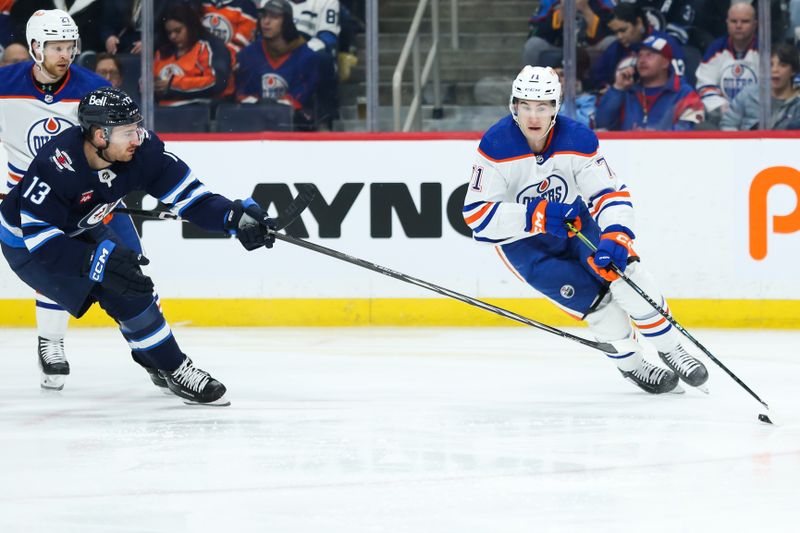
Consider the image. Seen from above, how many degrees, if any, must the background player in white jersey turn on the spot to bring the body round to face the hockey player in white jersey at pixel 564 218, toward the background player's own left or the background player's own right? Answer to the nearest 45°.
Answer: approximately 45° to the background player's own left

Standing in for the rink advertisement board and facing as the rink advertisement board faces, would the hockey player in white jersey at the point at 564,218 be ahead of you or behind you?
ahead

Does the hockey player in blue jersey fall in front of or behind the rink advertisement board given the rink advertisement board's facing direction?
in front

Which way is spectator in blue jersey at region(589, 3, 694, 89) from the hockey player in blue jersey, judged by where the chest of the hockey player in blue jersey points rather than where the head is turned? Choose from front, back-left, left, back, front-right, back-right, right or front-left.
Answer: left

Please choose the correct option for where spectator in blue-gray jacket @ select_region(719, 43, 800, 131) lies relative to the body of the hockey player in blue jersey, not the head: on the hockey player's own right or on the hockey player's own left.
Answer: on the hockey player's own left

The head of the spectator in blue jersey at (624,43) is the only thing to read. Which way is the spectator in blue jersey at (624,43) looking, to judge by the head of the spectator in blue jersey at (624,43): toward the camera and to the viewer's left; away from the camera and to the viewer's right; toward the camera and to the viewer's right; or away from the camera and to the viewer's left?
toward the camera and to the viewer's left

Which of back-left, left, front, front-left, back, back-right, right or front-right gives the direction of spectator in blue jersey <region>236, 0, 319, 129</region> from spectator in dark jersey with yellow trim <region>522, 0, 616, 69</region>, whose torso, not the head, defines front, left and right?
right

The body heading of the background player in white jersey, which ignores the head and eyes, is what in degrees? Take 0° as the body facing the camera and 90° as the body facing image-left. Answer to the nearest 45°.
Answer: approximately 0°

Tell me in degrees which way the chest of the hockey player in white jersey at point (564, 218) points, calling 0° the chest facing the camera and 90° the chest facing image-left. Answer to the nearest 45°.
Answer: approximately 0°

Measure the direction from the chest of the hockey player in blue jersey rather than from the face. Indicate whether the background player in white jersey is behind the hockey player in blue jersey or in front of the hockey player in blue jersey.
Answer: behind
